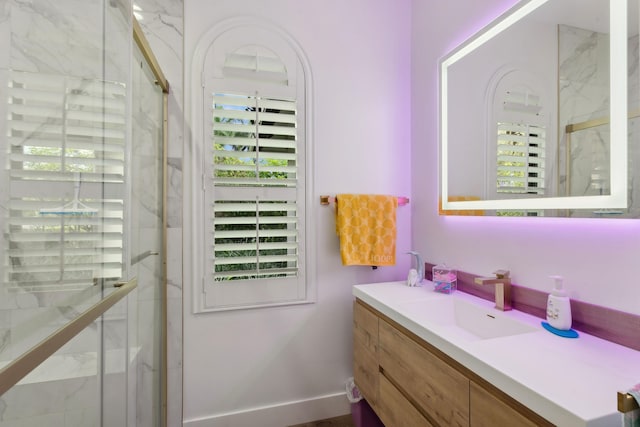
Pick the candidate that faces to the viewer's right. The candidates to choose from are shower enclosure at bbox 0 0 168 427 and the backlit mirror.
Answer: the shower enclosure

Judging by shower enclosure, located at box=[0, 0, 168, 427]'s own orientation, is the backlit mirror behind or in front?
in front

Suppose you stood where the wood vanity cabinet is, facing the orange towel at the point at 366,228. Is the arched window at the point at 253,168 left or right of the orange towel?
left

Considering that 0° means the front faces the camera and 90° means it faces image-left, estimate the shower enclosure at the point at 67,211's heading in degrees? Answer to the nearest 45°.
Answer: approximately 270°

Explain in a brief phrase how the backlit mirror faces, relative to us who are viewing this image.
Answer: facing the viewer and to the left of the viewer

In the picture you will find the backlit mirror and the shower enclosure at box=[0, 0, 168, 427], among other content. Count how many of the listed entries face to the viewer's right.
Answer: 1

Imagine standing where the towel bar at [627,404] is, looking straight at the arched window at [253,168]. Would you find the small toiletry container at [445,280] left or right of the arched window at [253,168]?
right
